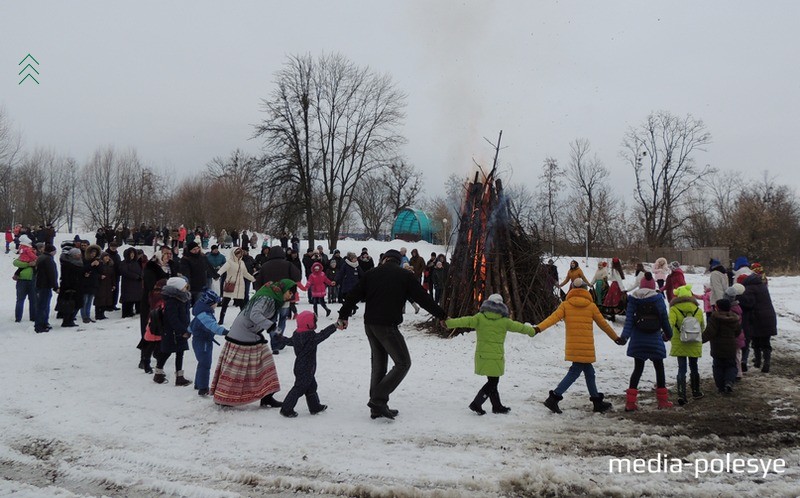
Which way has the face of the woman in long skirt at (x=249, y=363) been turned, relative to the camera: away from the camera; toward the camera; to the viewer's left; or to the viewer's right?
to the viewer's right

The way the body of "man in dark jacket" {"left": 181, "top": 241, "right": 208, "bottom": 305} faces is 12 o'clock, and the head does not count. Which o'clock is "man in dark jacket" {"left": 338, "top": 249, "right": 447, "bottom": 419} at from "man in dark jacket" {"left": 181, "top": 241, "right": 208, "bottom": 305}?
"man in dark jacket" {"left": 338, "top": 249, "right": 447, "bottom": 419} is roughly at 1 o'clock from "man in dark jacket" {"left": 181, "top": 241, "right": 208, "bottom": 305}.

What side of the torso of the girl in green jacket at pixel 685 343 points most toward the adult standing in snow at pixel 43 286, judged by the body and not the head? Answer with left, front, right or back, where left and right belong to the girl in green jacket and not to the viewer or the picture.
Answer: left

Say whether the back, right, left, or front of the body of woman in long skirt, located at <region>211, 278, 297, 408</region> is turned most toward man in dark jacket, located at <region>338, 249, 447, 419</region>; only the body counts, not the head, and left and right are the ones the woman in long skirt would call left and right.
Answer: front

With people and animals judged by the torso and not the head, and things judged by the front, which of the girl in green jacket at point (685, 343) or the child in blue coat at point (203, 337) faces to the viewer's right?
the child in blue coat

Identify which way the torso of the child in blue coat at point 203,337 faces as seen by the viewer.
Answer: to the viewer's right

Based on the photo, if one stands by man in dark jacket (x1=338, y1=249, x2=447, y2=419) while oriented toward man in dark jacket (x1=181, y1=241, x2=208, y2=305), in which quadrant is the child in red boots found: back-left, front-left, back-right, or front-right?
back-right

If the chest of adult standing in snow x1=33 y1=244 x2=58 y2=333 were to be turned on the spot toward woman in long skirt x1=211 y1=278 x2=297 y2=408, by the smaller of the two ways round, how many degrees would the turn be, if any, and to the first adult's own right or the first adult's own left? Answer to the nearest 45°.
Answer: approximately 90° to the first adult's own right

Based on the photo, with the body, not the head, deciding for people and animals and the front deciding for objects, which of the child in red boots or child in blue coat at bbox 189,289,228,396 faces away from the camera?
the child in red boots

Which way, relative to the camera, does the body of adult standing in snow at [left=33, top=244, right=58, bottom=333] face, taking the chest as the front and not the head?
to the viewer's right

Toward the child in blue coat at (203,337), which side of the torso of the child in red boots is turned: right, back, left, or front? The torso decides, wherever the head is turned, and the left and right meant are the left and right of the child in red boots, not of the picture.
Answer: left

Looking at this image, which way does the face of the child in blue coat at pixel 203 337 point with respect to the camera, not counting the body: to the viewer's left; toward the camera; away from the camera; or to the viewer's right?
to the viewer's right

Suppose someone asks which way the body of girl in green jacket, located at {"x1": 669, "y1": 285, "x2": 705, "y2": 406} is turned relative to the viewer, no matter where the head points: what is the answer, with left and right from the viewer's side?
facing away from the viewer

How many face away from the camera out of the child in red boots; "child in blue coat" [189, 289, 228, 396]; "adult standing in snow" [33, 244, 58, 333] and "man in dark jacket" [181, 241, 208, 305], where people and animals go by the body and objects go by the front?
1

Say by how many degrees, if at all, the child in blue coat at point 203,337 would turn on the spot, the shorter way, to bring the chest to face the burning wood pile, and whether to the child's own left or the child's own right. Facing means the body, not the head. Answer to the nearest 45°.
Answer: approximately 45° to the child's own left

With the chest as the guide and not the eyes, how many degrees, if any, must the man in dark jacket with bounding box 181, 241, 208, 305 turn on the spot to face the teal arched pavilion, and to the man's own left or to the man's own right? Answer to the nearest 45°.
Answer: approximately 90° to the man's own left

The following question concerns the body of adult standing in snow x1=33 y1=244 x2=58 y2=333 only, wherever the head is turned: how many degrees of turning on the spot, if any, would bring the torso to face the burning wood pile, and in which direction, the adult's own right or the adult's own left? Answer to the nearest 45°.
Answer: approximately 45° to the adult's own right

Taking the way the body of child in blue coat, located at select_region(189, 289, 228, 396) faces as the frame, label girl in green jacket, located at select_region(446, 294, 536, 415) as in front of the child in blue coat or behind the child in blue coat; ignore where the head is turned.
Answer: in front

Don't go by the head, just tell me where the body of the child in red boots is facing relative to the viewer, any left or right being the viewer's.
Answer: facing away from the viewer
